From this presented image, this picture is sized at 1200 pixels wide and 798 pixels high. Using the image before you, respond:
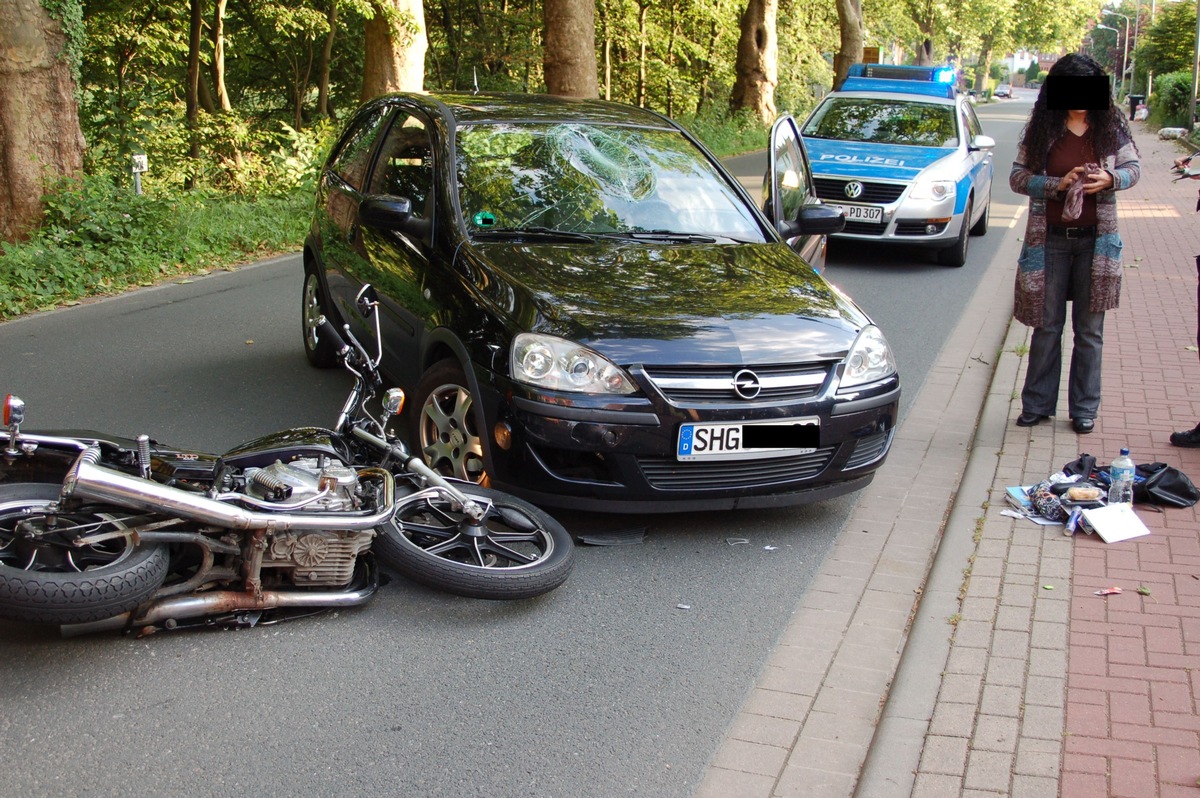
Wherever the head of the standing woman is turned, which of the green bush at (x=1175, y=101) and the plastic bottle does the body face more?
the plastic bottle

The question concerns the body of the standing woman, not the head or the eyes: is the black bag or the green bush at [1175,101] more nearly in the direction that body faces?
the black bag

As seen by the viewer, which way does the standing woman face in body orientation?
toward the camera

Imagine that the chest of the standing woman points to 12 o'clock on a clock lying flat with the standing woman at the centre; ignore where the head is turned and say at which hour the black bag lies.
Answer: The black bag is roughly at 11 o'clock from the standing woman.

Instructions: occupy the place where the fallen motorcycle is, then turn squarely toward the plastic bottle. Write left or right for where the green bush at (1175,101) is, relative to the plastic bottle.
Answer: left

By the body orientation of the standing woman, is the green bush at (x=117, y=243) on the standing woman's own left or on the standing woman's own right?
on the standing woman's own right

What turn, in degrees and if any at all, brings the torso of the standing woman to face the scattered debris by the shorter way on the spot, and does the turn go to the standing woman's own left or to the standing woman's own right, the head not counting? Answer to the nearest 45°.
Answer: approximately 45° to the standing woman's own right

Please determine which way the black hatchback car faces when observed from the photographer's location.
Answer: facing the viewer and to the right of the viewer

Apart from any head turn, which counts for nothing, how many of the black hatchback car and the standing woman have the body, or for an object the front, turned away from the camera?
0

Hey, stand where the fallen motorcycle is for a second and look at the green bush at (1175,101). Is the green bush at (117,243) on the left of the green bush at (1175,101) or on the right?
left

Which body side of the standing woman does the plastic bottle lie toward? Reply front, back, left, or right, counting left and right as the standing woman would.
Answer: front
